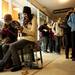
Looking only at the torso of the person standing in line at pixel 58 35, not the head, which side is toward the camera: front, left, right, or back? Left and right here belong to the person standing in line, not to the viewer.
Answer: left
